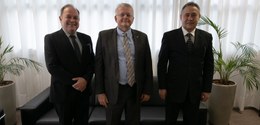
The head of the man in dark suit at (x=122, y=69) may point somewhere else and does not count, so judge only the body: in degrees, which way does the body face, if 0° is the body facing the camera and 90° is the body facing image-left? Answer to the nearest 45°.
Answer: approximately 0°

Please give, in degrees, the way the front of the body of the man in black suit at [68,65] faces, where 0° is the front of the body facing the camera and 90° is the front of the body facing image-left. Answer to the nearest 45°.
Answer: approximately 315°

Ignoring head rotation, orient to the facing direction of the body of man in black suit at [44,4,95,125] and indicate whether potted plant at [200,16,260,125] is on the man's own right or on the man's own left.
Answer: on the man's own left

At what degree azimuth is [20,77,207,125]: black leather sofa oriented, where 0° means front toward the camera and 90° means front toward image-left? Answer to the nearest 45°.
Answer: approximately 0°

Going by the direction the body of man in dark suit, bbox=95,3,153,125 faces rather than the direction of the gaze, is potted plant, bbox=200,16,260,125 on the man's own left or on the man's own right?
on the man's own left

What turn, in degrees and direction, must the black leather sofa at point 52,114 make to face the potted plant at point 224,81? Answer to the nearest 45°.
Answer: approximately 90° to its left
